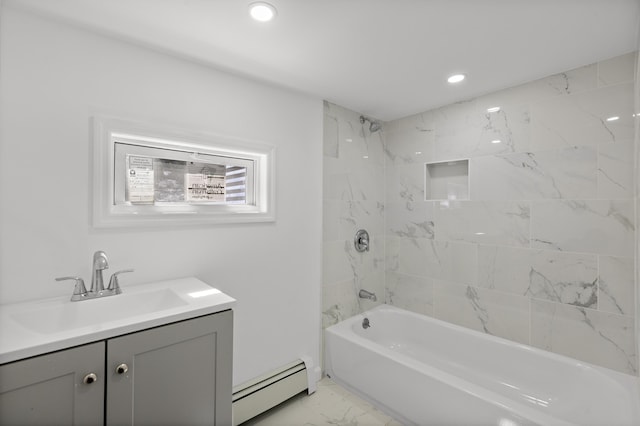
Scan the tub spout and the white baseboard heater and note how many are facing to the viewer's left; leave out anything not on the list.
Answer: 0

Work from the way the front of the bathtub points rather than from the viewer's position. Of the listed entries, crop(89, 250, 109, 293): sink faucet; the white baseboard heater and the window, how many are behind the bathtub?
0

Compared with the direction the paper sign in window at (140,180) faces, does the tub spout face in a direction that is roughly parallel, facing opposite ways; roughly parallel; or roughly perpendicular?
roughly parallel

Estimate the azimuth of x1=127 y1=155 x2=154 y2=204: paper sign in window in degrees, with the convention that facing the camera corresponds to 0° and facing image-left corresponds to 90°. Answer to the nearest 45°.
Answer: approximately 0°

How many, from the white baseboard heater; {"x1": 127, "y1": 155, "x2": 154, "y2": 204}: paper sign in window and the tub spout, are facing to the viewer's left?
0

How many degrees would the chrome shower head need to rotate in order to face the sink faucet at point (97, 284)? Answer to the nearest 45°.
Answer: approximately 90° to its right

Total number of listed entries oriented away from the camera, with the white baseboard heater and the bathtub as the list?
0

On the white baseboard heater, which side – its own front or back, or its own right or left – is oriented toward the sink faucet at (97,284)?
right

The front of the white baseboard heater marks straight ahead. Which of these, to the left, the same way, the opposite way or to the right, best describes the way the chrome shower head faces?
the same way

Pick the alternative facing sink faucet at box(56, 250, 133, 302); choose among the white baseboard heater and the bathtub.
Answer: the bathtub

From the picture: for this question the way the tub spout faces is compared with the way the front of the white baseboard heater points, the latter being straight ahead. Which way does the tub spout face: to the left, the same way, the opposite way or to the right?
the same way

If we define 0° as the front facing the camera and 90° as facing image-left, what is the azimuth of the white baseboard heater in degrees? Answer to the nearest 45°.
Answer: approximately 315°
